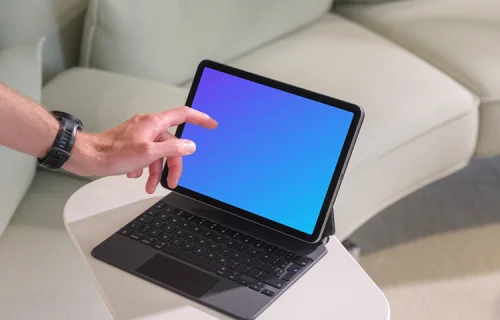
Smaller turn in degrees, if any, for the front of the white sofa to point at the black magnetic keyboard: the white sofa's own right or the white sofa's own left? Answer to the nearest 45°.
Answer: approximately 45° to the white sofa's own right

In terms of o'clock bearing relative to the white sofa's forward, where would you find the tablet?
The tablet is roughly at 1 o'clock from the white sofa.

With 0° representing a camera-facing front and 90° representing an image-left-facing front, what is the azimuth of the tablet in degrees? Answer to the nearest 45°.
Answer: approximately 45°

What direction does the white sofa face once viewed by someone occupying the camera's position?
facing the viewer and to the right of the viewer

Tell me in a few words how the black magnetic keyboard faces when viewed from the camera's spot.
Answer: facing the viewer and to the left of the viewer
